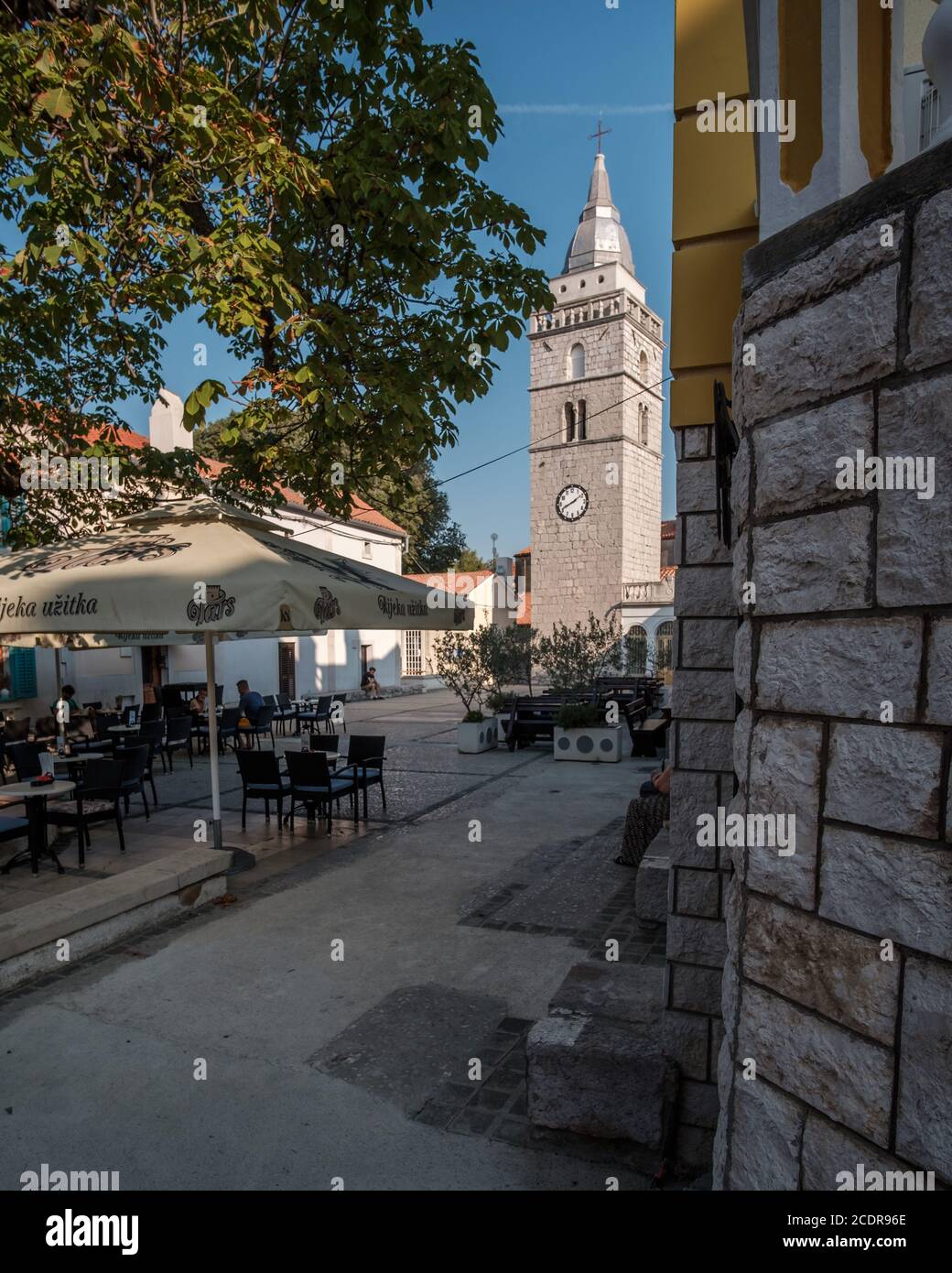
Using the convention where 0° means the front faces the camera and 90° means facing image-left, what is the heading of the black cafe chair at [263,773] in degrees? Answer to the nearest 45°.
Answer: approximately 225°

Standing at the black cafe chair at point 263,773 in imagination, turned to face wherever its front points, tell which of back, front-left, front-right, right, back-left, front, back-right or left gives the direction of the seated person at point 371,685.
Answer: front-left

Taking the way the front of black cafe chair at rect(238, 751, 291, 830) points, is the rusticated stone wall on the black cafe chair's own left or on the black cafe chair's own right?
on the black cafe chair's own right

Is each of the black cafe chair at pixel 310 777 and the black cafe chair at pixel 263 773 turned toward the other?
no

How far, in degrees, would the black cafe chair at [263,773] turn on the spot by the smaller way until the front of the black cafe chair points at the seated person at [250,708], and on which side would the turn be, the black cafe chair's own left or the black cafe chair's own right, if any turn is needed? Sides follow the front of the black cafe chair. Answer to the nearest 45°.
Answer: approximately 45° to the black cafe chair's own left

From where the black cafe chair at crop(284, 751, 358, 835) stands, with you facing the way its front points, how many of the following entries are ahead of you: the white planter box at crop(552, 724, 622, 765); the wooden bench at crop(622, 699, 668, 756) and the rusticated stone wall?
2

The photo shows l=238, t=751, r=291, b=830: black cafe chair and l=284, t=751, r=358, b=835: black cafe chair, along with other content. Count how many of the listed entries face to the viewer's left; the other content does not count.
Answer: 0

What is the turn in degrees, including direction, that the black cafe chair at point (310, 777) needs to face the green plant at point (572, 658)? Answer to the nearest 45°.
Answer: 0° — it already faces it

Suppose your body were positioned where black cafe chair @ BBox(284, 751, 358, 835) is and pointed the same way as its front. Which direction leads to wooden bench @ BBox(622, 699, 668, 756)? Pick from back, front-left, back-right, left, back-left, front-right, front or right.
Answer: front

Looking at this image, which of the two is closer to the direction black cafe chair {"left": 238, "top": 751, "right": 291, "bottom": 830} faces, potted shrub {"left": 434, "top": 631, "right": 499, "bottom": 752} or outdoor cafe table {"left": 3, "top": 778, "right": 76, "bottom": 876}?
the potted shrub

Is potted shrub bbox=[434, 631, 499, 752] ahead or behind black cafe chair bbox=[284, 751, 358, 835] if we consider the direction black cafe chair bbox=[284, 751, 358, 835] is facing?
ahead

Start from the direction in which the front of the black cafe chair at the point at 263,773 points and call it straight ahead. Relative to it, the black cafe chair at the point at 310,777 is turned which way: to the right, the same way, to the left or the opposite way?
the same way
